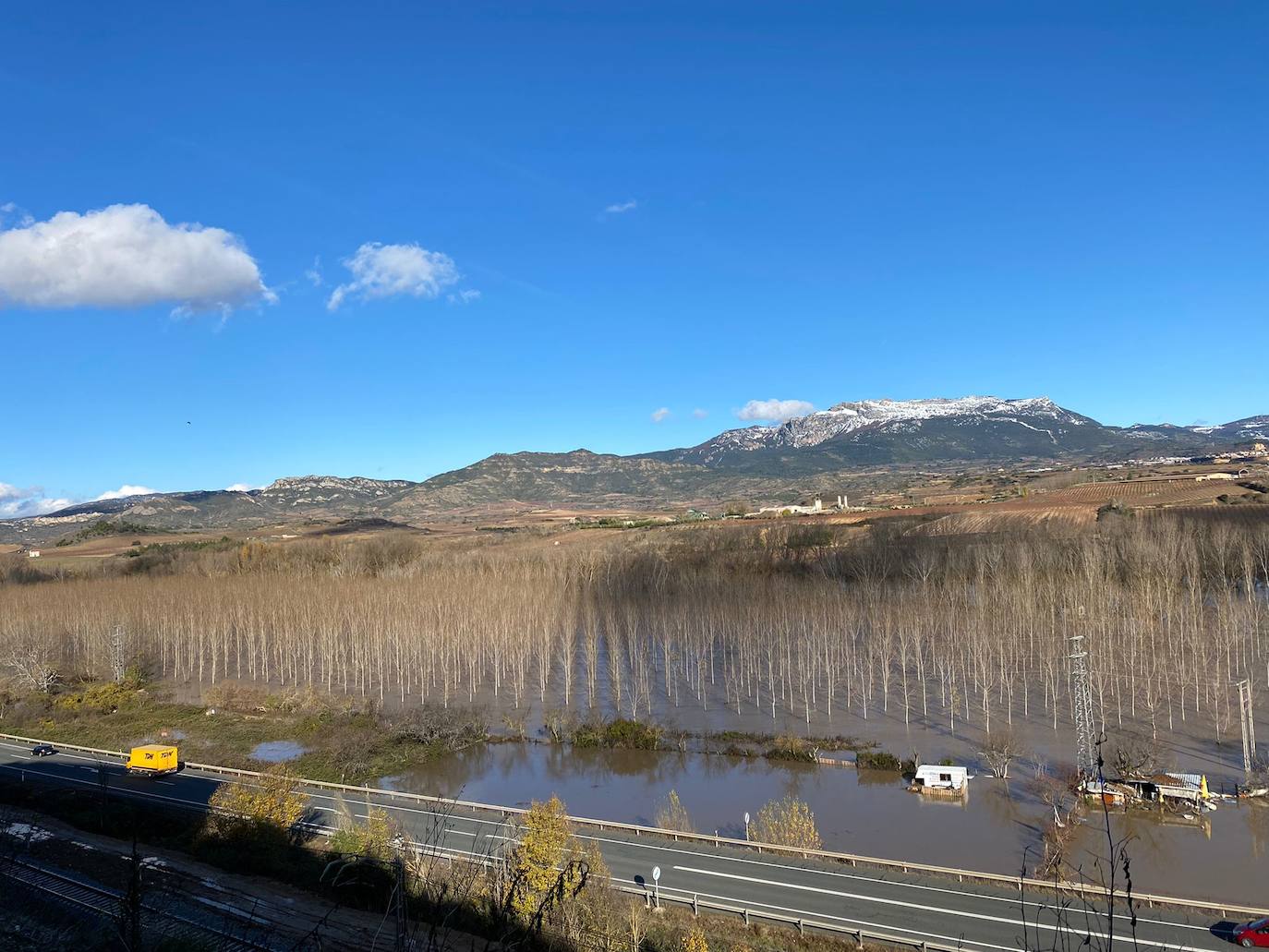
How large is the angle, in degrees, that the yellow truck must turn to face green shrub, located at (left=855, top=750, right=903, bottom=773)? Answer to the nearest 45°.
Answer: approximately 180°

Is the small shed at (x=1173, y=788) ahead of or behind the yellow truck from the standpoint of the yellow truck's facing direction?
behind

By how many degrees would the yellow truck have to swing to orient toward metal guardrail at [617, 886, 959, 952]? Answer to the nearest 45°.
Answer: approximately 180°

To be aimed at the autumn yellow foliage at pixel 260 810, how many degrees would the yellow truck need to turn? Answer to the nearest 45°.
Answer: approximately 135° to its left

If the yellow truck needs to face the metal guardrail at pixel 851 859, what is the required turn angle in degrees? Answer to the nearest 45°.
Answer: approximately 180°

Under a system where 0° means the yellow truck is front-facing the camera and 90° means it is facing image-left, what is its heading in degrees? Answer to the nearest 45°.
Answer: approximately 135°

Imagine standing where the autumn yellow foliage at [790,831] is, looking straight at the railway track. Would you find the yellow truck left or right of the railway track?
right

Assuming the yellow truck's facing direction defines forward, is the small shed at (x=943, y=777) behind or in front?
behind

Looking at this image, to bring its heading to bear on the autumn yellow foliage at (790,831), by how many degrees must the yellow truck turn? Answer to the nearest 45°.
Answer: approximately 180°
